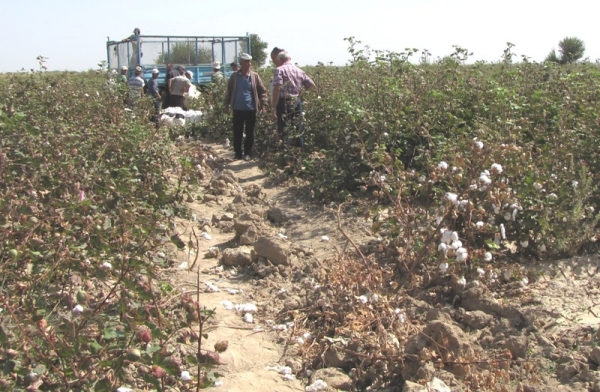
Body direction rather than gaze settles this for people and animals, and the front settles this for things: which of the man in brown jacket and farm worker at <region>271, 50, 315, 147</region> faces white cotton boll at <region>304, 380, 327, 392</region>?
the man in brown jacket

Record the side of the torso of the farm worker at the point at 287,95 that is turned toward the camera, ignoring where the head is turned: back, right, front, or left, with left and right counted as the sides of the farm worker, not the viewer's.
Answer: back

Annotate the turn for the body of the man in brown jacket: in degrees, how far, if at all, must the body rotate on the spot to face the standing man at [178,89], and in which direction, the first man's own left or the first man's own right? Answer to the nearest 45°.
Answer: approximately 180°

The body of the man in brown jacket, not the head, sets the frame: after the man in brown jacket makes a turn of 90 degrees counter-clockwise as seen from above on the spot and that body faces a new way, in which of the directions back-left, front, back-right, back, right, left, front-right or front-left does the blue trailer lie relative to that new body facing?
left

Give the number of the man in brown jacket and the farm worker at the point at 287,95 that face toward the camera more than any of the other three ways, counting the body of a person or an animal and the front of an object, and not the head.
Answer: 1

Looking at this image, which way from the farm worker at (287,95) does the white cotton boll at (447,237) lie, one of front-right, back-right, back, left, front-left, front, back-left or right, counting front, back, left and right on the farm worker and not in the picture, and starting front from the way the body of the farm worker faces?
back

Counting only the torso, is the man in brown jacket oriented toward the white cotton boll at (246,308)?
yes

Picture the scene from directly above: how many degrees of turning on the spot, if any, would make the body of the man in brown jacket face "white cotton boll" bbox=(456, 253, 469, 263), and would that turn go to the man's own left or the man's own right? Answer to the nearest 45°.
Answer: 0° — they already face it

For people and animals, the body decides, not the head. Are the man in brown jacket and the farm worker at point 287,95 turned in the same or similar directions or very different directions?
very different directions

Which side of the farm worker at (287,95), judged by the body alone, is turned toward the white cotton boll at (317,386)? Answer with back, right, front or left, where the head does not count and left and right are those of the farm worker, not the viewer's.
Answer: back
